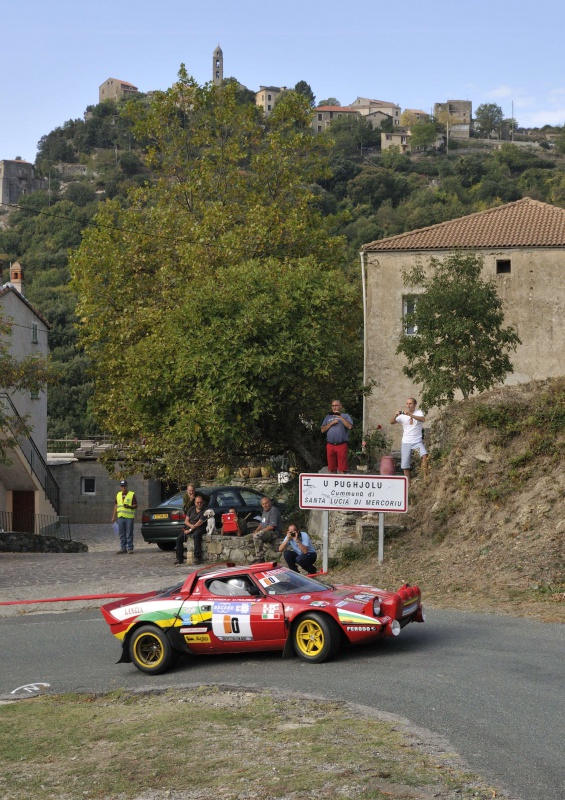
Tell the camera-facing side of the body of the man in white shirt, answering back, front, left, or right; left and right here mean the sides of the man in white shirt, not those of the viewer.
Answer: front

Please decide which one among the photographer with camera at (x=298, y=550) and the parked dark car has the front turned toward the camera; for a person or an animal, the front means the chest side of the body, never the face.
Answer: the photographer with camera

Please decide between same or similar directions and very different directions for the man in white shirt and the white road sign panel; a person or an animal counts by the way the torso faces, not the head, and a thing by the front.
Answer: same or similar directions

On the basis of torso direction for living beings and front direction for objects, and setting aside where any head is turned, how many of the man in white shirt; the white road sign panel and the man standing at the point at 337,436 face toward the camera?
3

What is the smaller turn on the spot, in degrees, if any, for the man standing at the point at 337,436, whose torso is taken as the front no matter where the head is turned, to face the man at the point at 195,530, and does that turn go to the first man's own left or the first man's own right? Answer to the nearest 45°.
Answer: approximately 90° to the first man's own right

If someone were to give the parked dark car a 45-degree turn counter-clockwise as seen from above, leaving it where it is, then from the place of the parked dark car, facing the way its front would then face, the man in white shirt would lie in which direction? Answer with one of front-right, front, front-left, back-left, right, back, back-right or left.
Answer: back-right

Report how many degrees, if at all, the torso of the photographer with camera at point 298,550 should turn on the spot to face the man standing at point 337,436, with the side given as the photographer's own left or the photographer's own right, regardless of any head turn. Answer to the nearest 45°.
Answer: approximately 180°

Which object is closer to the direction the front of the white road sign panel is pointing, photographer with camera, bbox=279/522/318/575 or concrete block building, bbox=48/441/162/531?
the photographer with camera

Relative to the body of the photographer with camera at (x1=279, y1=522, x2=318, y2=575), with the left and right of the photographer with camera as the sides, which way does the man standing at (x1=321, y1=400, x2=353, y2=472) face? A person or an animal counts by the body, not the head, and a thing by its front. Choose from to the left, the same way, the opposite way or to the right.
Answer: the same way

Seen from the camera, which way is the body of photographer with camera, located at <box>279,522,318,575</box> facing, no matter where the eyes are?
toward the camera

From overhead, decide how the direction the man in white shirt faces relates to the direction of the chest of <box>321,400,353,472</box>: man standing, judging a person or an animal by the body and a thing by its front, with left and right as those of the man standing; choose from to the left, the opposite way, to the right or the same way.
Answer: the same way

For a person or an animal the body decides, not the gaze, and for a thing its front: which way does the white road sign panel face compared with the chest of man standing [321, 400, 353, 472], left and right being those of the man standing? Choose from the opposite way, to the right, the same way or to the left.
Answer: the same way

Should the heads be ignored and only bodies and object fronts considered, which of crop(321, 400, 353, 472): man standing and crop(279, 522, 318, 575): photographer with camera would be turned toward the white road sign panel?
the man standing

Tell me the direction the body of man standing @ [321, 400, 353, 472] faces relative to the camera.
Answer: toward the camera

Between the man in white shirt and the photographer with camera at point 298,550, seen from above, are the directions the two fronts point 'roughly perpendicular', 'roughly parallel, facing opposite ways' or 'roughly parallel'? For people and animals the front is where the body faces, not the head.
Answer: roughly parallel

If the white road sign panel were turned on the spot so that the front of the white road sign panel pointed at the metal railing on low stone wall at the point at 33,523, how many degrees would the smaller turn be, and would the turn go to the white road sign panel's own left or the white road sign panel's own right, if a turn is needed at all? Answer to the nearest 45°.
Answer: approximately 135° to the white road sign panel's own right
